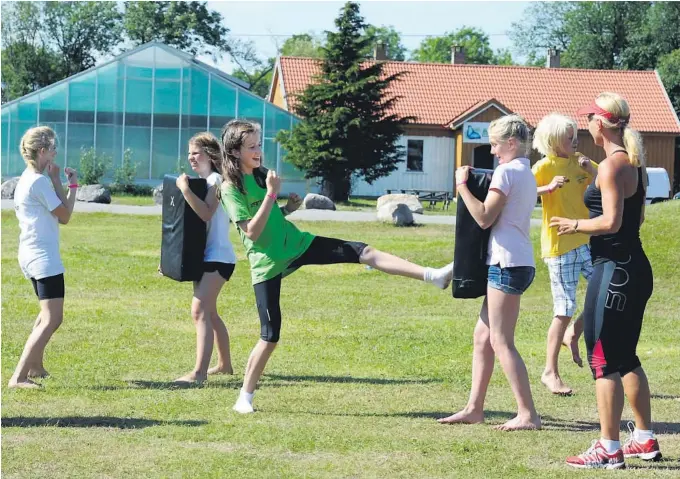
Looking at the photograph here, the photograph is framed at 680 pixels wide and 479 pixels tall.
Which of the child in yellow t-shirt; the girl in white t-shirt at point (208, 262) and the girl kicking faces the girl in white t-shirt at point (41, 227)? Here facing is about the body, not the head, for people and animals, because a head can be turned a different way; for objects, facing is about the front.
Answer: the girl in white t-shirt at point (208, 262)

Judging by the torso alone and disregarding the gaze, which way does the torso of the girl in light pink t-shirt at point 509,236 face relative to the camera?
to the viewer's left

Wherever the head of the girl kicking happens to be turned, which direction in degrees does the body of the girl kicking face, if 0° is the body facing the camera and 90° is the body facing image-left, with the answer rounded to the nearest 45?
approximately 315°

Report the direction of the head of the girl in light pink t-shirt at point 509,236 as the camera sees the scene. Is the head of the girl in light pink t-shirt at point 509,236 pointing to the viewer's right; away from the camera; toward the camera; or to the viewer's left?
to the viewer's left

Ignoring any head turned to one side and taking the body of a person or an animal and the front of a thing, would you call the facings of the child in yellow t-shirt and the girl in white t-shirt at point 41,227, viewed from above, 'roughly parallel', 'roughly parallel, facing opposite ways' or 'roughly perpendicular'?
roughly perpendicular

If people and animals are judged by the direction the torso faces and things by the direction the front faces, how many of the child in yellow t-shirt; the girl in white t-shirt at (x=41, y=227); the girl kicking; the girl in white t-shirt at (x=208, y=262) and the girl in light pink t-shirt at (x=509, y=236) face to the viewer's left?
2

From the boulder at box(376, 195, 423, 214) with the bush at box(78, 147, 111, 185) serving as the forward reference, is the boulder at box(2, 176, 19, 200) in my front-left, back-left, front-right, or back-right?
front-left

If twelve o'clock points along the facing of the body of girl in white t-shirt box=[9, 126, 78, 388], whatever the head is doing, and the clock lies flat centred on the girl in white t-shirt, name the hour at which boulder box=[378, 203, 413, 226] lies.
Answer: The boulder is roughly at 10 o'clock from the girl in white t-shirt.

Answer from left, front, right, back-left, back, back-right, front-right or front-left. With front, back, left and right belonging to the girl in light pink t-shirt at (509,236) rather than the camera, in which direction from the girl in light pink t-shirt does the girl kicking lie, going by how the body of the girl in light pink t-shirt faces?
front

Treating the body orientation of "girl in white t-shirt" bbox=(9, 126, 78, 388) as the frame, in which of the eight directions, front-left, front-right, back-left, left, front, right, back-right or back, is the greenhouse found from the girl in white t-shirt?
left

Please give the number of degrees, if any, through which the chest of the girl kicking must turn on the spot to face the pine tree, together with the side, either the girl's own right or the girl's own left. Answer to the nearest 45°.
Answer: approximately 135° to the girl's own left

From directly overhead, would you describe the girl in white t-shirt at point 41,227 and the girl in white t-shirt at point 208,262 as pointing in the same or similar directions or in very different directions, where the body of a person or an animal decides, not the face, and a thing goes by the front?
very different directions

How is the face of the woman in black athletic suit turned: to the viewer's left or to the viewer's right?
to the viewer's left

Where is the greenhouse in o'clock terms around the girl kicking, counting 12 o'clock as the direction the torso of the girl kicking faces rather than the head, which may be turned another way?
The greenhouse is roughly at 7 o'clock from the girl kicking.

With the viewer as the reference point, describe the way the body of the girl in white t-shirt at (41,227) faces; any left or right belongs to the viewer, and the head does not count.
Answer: facing to the right of the viewer
